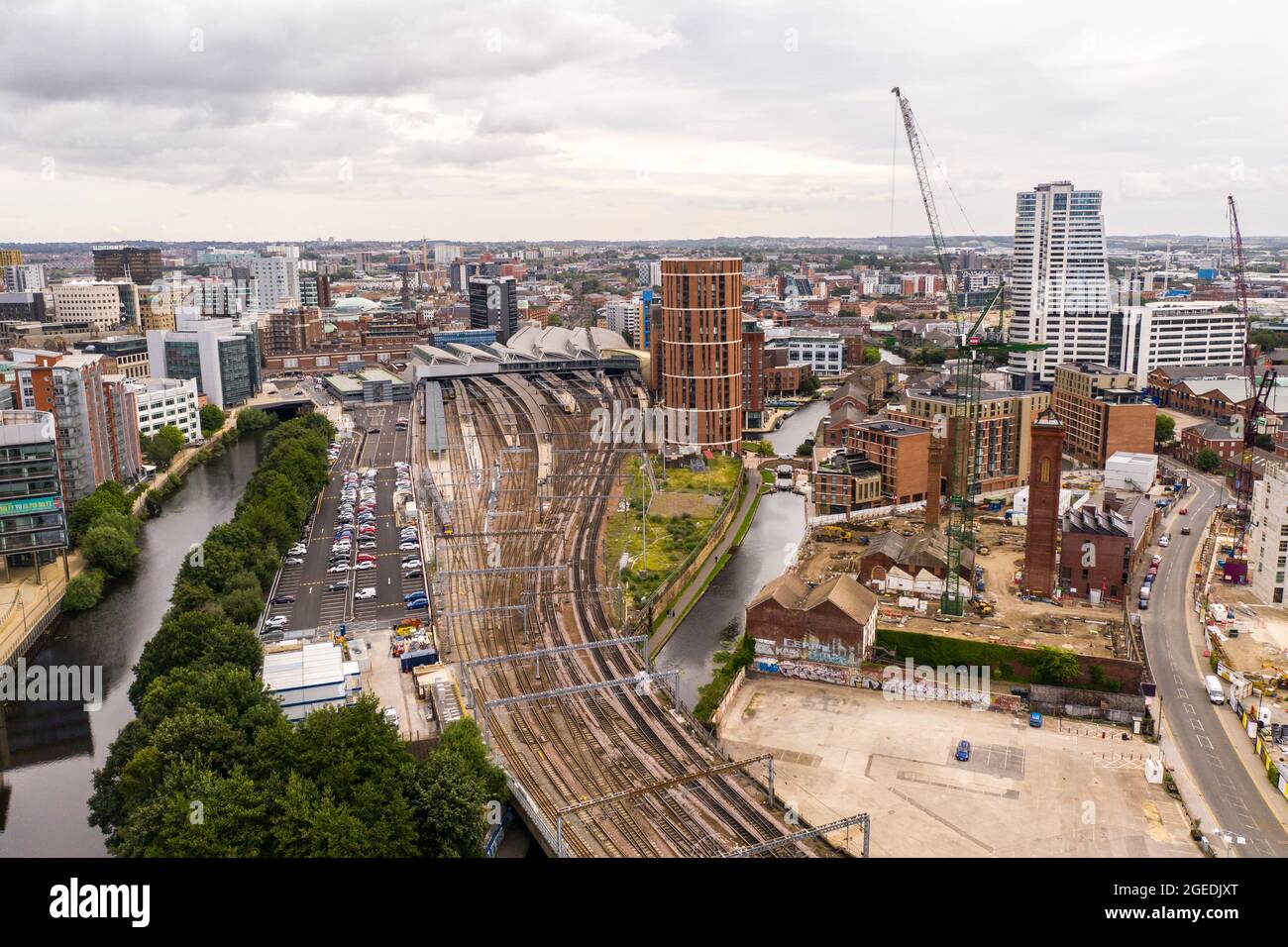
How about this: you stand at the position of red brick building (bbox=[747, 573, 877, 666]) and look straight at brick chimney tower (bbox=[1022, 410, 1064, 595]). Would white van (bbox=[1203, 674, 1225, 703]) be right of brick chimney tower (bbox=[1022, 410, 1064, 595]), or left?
right

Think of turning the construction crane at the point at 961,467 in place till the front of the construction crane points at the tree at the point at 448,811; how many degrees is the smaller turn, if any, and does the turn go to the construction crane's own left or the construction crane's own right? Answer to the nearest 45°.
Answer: approximately 90° to the construction crane's own left

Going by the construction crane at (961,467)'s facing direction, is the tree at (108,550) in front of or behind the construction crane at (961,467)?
in front

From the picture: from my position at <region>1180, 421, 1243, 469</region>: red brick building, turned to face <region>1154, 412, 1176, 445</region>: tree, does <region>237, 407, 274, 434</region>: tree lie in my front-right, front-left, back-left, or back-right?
front-left

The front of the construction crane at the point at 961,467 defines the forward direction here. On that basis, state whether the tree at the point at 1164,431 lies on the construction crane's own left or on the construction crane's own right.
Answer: on the construction crane's own right

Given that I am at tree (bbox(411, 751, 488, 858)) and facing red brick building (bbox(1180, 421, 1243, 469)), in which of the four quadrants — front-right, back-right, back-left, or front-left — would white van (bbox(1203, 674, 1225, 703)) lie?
front-right

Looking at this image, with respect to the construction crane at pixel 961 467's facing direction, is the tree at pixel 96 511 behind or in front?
in front

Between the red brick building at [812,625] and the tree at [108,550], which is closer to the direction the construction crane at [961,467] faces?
the tree

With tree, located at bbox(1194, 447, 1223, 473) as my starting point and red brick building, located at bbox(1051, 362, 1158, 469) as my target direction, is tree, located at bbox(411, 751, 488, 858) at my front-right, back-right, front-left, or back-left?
front-left

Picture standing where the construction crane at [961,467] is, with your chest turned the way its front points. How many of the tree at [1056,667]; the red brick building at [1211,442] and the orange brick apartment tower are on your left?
1
